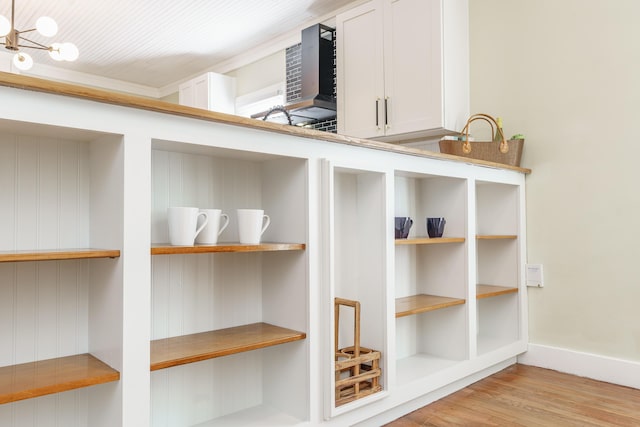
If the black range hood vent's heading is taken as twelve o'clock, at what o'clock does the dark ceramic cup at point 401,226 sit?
The dark ceramic cup is roughly at 10 o'clock from the black range hood vent.

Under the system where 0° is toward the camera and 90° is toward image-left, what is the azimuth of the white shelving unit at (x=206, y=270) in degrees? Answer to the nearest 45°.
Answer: approximately 315°

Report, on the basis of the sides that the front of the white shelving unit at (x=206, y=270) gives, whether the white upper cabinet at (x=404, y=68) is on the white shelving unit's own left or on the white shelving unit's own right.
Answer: on the white shelving unit's own left

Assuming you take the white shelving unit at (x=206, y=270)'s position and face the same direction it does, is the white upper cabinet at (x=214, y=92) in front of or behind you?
behind

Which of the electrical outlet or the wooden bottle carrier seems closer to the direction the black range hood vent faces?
the wooden bottle carrier

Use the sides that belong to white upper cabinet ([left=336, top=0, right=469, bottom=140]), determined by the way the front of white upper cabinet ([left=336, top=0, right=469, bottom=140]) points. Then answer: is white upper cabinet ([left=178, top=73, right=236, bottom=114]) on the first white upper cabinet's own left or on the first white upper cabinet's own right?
on the first white upper cabinet's own right

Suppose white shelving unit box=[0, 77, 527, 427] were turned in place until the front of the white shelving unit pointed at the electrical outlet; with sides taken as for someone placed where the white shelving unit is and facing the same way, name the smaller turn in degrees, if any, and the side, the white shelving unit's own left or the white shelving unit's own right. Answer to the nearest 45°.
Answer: approximately 90° to the white shelving unit's own left

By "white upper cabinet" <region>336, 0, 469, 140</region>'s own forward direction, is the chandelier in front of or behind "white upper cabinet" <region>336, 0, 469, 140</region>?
in front

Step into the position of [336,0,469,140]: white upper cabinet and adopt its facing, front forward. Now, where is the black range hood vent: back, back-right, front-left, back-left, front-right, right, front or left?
right

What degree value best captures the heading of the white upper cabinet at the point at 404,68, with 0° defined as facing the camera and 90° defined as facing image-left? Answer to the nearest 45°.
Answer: approximately 45°
